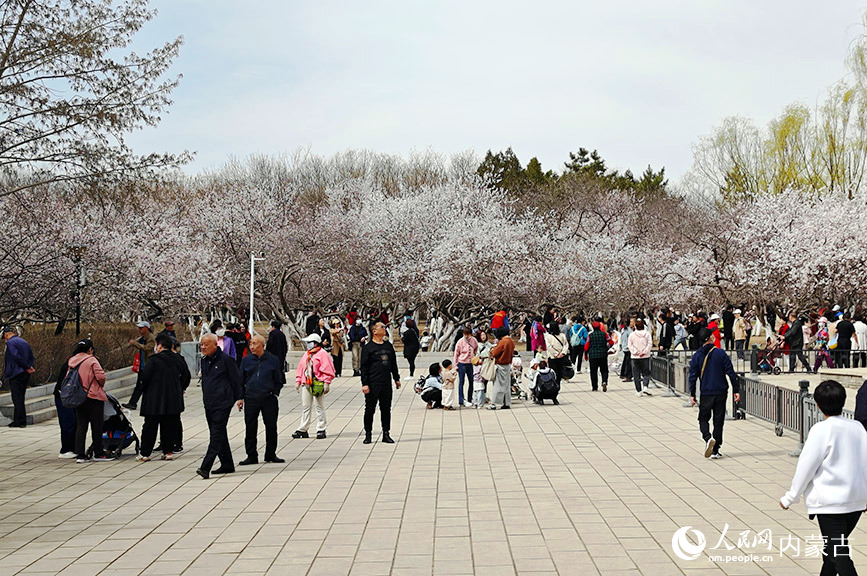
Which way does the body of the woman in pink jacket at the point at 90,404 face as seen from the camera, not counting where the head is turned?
to the viewer's right

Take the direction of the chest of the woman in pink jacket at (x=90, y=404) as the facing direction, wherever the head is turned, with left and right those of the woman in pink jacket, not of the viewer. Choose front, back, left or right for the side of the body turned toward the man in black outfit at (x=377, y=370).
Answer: front

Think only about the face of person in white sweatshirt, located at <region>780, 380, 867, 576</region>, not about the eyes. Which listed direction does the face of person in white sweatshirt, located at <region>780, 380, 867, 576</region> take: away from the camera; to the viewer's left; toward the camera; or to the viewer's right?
away from the camera
